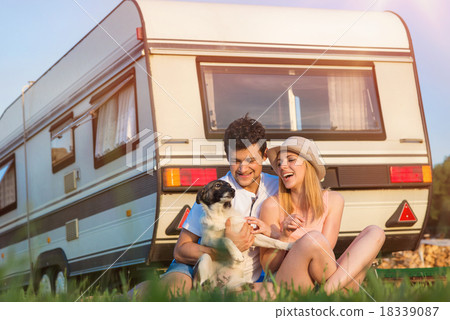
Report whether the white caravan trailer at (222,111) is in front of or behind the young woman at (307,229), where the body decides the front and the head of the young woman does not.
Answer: behind

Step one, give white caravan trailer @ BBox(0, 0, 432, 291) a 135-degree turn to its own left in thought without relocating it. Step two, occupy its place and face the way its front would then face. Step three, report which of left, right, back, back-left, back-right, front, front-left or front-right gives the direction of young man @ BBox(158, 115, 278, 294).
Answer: front

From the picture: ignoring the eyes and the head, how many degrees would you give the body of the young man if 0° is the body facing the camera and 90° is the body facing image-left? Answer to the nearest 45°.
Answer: approximately 0°

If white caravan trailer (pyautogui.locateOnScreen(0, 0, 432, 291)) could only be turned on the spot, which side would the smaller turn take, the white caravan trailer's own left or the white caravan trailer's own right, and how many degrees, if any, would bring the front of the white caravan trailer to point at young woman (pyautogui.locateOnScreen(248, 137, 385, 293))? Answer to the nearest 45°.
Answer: approximately 135° to the white caravan trailer's own left

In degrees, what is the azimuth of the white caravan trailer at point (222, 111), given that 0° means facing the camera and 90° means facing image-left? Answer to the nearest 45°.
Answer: approximately 135°

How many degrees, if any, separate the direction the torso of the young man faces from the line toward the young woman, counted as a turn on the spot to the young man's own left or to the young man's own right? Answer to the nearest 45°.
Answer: approximately 45° to the young man's own left
